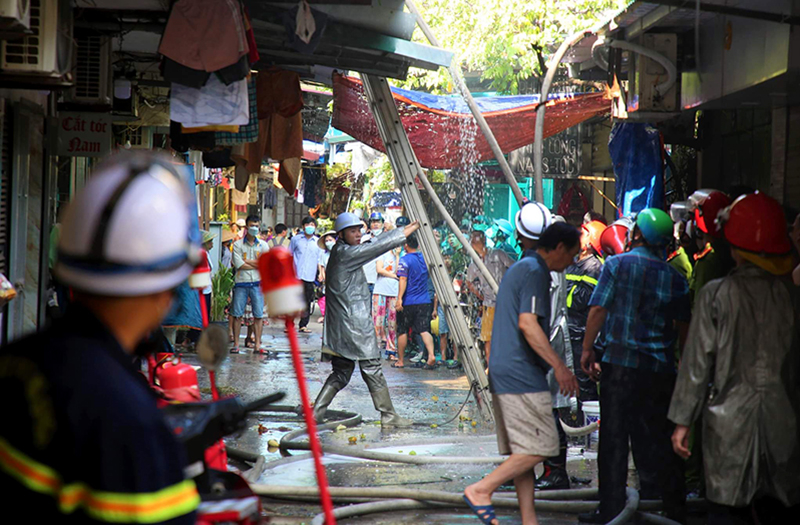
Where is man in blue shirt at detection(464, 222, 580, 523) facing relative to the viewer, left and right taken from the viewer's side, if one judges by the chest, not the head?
facing to the right of the viewer

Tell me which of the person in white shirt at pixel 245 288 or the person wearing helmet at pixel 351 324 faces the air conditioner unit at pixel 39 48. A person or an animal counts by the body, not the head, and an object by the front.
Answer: the person in white shirt

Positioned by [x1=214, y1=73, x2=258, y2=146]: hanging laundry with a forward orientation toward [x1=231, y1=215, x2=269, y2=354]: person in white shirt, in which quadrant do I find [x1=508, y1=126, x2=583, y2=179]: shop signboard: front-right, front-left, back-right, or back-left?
front-right

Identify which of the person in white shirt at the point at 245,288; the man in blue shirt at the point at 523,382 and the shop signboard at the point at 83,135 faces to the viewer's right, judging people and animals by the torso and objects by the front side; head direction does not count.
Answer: the man in blue shirt

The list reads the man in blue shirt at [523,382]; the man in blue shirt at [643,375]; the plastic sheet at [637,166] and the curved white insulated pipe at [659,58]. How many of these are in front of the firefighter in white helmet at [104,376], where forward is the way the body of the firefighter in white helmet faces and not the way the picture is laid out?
4

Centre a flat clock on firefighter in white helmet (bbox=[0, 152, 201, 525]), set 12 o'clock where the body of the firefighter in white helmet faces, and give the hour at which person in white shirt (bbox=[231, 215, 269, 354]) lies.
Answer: The person in white shirt is roughly at 11 o'clock from the firefighter in white helmet.

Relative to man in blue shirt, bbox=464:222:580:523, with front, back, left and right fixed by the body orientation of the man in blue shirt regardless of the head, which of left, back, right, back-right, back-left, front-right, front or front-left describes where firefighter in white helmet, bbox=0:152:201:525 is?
right

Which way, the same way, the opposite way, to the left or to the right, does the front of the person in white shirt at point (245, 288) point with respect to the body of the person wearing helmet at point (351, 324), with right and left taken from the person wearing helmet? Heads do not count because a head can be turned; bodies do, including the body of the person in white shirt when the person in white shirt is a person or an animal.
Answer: to the right

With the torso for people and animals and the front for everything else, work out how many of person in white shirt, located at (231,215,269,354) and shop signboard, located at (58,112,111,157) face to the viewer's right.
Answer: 0

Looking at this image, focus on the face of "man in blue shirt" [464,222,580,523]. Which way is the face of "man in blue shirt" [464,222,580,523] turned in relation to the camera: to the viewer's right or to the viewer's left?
to the viewer's right

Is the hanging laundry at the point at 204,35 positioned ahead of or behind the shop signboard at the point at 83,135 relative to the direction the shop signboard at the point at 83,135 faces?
ahead

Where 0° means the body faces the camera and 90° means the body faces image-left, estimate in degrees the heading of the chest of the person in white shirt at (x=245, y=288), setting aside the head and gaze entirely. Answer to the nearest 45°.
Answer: approximately 0°

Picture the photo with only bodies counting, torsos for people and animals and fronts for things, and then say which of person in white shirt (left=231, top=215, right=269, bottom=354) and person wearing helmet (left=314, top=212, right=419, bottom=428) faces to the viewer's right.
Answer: the person wearing helmet
